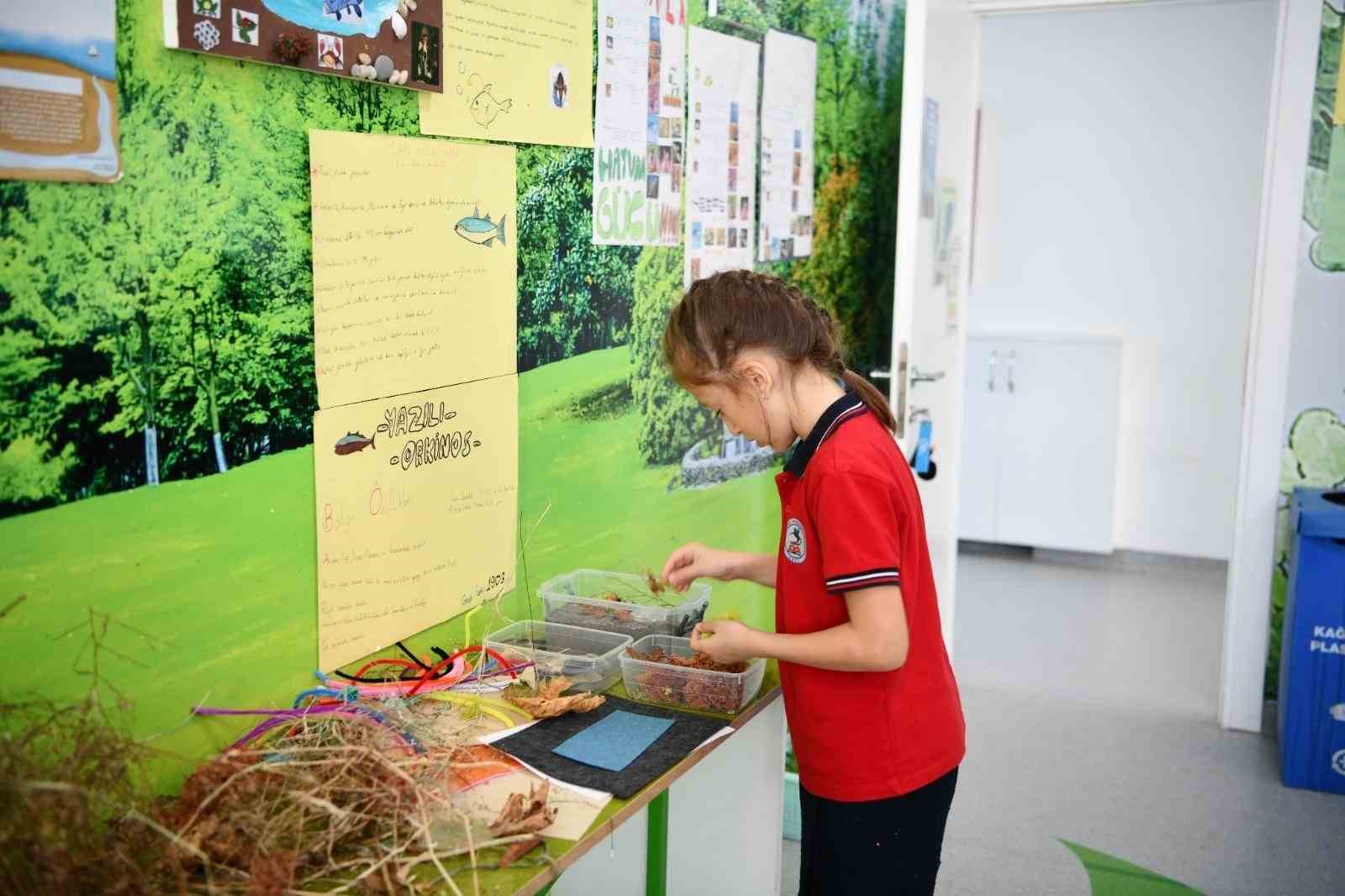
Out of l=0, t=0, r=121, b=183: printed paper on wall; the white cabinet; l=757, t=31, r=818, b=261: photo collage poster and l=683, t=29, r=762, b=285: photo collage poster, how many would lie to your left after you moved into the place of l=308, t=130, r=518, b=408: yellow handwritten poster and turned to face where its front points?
3

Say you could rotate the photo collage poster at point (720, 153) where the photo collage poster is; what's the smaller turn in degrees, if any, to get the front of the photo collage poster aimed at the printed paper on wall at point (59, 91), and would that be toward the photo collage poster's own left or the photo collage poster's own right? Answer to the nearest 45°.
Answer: approximately 90° to the photo collage poster's own right

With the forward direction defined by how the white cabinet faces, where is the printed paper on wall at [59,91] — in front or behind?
in front

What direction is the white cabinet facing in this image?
toward the camera

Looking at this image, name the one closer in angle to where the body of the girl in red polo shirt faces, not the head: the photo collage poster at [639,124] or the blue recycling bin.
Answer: the photo collage poster

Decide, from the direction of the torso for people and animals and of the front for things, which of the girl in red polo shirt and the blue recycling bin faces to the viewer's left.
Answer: the girl in red polo shirt

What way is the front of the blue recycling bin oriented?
toward the camera

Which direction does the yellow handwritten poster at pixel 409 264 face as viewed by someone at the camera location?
facing the viewer and to the right of the viewer

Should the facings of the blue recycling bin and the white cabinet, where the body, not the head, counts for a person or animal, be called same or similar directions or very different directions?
same or similar directions

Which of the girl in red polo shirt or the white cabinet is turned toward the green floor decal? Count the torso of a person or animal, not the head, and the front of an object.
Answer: the white cabinet

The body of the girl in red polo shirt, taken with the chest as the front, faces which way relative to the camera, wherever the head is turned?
to the viewer's left

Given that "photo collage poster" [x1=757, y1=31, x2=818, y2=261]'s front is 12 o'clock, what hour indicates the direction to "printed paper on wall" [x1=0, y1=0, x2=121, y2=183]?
The printed paper on wall is roughly at 2 o'clock from the photo collage poster.

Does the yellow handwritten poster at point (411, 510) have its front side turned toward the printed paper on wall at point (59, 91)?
no

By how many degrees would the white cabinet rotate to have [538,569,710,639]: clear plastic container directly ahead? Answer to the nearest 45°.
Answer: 0° — it already faces it

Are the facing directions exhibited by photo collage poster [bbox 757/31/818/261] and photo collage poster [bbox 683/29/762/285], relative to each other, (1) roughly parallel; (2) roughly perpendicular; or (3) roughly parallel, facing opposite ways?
roughly parallel

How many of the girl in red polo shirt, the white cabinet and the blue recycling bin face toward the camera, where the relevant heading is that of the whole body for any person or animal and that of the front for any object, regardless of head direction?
2

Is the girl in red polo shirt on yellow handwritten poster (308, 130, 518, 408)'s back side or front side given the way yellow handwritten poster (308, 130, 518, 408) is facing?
on the front side

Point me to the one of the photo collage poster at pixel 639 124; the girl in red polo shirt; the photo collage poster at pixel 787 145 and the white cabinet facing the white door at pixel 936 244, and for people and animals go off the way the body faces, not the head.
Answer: the white cabinet

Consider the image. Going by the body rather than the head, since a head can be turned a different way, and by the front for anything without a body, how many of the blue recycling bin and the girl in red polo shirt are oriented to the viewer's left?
1

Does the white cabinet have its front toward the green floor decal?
yes

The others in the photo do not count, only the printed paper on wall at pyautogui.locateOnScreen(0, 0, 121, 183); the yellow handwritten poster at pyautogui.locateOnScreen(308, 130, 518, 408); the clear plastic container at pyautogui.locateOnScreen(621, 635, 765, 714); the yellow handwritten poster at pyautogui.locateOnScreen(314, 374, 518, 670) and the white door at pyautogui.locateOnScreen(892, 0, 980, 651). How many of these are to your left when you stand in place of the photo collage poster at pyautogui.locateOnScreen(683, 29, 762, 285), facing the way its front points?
1

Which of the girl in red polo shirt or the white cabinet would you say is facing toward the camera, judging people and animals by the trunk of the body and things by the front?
the white cabinet
